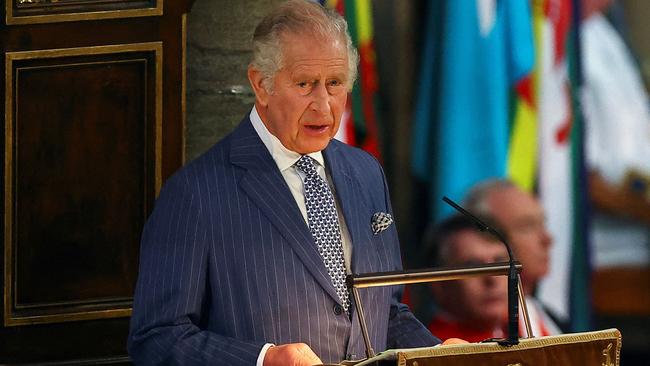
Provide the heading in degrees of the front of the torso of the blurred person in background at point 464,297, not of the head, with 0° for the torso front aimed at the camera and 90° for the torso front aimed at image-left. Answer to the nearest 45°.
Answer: approximately 315°

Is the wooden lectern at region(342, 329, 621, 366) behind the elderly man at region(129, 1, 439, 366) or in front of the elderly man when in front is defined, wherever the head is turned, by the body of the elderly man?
in front

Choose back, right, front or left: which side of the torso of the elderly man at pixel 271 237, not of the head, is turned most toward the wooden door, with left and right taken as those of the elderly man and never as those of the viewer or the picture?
back

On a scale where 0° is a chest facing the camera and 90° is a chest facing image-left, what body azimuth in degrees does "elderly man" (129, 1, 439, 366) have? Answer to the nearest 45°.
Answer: approximately 315°

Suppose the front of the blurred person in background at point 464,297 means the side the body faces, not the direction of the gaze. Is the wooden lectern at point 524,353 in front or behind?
in front

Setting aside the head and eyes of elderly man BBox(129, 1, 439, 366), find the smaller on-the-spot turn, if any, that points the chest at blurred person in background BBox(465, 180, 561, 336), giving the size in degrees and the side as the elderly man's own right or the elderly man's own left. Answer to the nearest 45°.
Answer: approximately 90° to the elderly man's own left

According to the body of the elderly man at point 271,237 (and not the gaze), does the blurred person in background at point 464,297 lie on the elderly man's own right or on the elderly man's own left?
on the elderly man's own left

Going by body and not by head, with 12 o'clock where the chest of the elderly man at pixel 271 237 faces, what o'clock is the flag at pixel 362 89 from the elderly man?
The flag is roughly at 8 o'clock from the elderly man.
